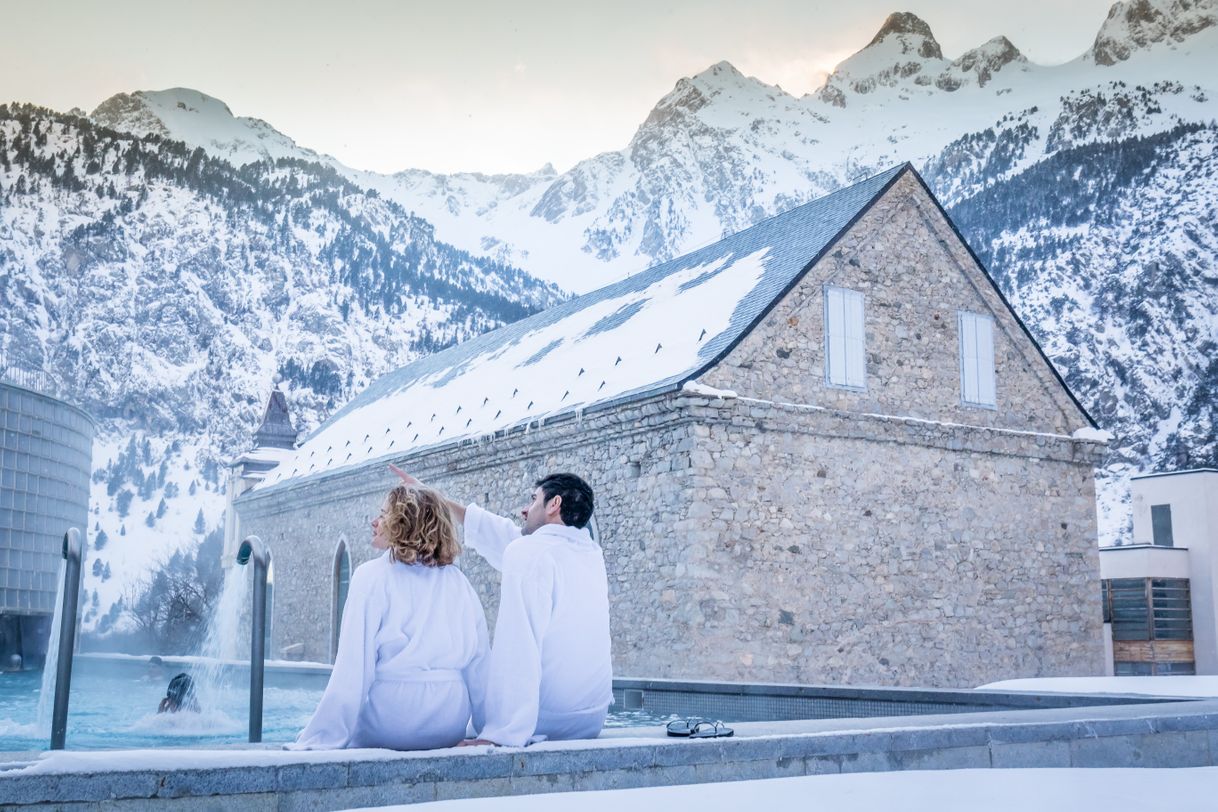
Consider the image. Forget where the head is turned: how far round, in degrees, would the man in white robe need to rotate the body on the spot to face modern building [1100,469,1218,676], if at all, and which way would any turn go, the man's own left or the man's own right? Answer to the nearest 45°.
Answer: approximately 90° to the man's own right

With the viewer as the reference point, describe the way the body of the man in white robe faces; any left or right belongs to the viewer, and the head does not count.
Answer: facing away from the viewer and to the left of the viewer

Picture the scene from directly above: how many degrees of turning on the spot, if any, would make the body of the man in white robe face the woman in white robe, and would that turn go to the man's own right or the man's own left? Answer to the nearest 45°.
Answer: approximately 90° to the man's own left

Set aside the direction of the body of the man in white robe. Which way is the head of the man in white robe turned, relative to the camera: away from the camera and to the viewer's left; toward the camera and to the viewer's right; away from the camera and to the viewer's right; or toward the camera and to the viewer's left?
away from the camera and to the viewer's left

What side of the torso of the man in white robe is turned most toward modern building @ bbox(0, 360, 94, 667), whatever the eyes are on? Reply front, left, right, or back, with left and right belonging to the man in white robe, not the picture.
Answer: front

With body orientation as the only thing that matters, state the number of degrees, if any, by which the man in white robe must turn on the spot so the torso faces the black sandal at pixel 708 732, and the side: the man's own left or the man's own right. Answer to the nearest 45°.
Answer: approximately 135° to the man's own right

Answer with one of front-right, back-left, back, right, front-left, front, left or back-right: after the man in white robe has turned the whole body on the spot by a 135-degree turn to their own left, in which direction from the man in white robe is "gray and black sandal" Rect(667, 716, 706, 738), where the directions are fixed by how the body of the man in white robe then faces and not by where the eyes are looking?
left

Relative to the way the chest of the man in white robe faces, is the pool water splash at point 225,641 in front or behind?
in front

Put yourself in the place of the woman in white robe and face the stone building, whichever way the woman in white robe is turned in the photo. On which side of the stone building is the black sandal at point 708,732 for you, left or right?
right
